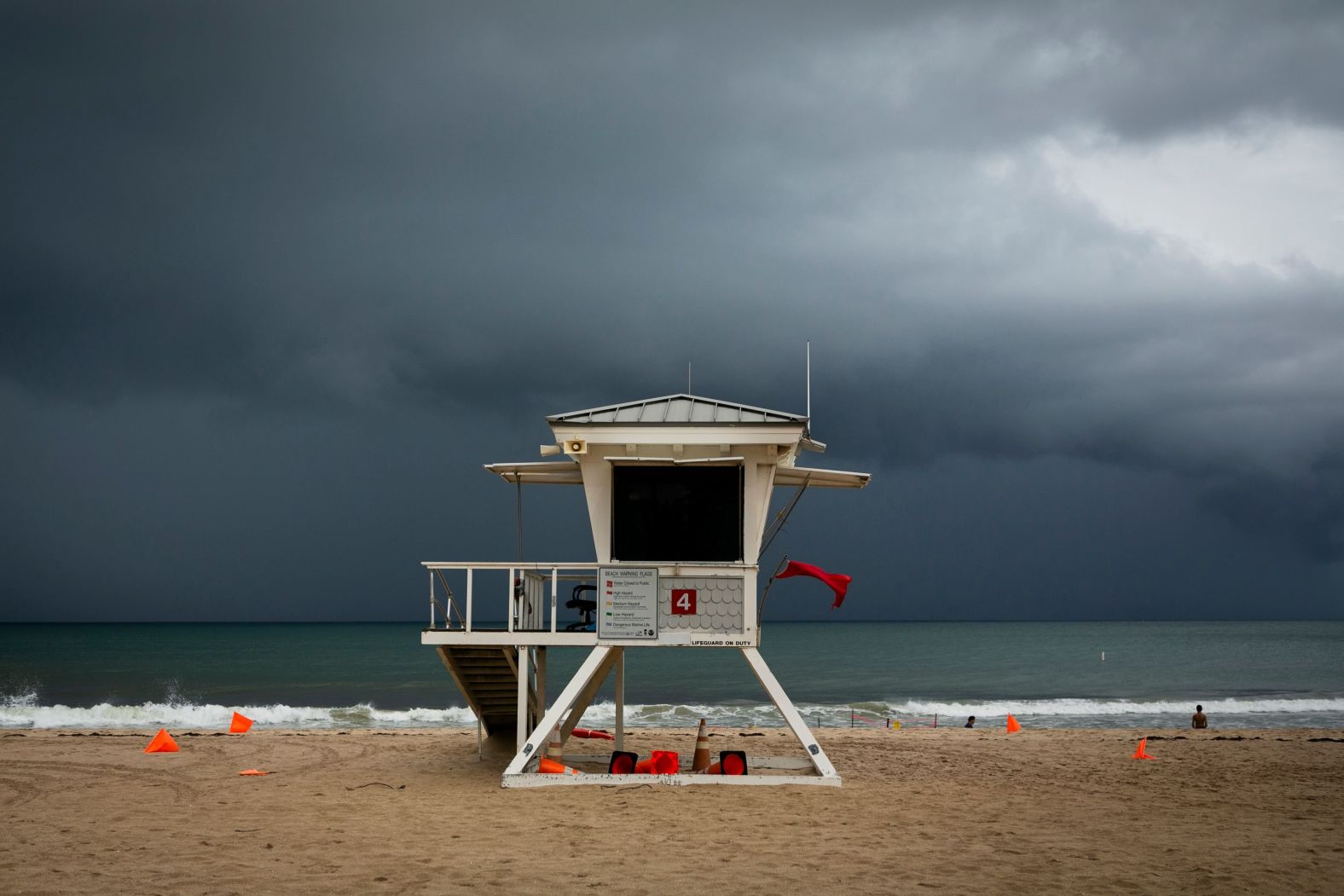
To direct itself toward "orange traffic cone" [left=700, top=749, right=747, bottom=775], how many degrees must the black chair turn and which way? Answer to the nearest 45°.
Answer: approximately 180°

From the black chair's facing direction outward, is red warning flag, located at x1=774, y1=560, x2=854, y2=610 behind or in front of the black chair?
behind
